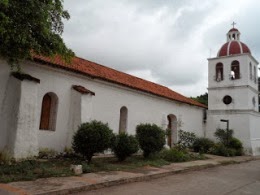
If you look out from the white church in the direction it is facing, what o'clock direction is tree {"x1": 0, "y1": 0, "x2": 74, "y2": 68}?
The tree is roughly at 3 o'clock from the white church.

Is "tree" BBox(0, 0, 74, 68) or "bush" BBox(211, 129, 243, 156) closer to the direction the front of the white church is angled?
the bush

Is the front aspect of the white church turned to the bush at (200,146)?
no

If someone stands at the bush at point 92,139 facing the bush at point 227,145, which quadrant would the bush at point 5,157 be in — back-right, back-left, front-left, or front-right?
back-left

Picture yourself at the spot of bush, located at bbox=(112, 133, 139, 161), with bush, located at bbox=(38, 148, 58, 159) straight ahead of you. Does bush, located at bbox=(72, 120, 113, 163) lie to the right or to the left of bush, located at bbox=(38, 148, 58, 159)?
left
